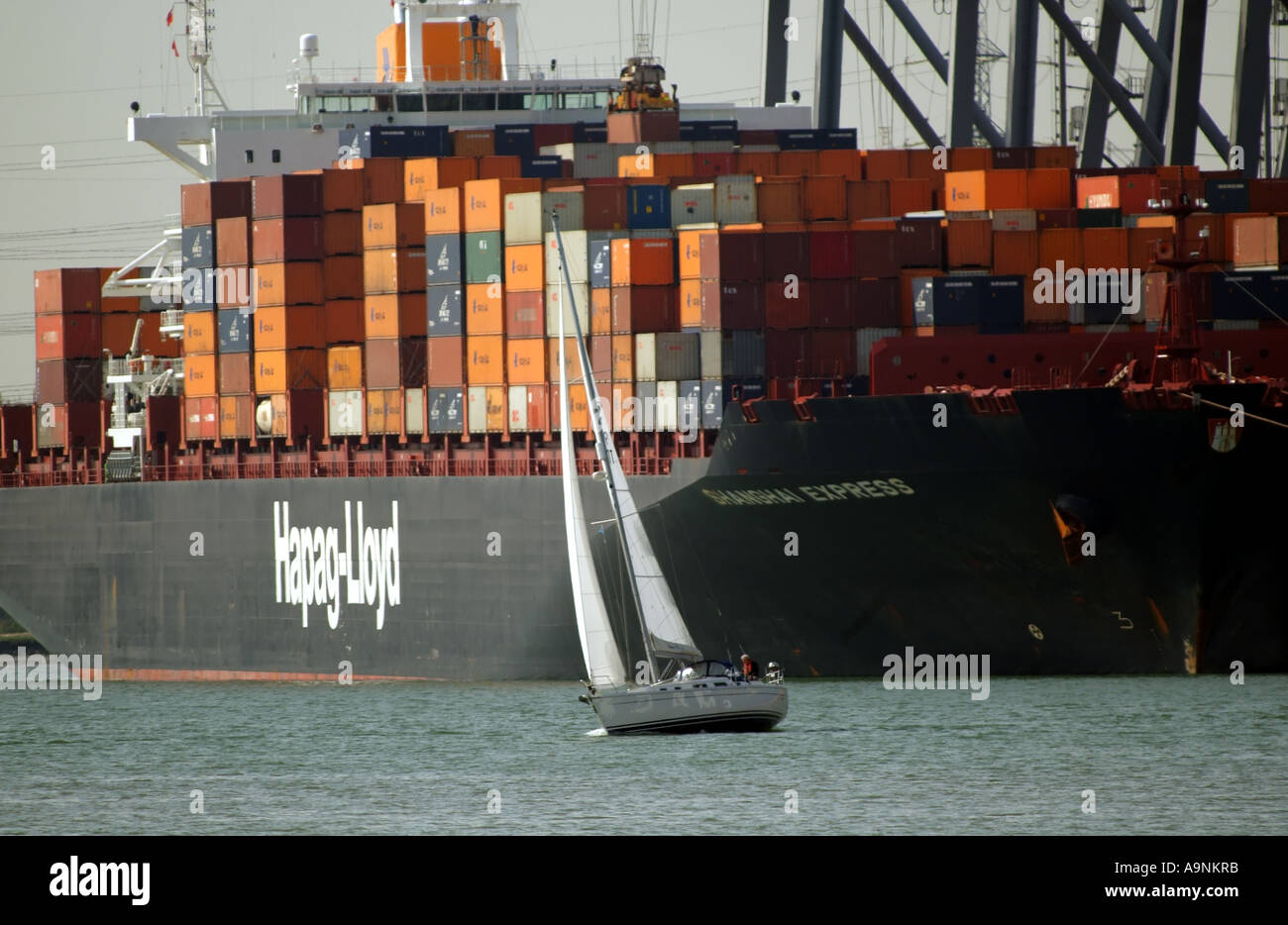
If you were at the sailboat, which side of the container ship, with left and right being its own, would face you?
right

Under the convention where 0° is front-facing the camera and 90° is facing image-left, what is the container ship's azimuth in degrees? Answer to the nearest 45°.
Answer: approximately 315°
